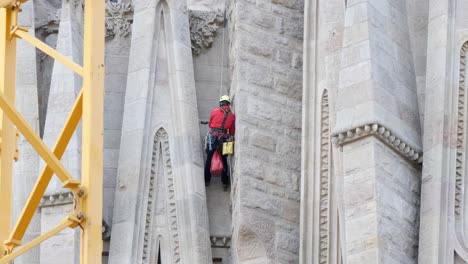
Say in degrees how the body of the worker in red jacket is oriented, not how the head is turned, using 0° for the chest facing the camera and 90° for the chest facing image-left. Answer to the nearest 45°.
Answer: approximately 180°
